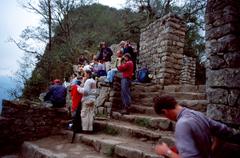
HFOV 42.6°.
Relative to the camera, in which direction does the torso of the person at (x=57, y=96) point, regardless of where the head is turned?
away from the camera

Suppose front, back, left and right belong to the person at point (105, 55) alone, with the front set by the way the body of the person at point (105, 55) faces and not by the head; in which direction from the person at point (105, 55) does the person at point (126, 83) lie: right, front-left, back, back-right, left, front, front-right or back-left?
front-left

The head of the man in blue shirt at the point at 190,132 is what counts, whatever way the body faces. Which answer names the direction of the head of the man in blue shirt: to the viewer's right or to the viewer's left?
to the viewer's left

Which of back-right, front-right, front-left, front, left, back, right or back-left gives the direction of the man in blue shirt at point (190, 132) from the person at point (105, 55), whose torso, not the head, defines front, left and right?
front-left

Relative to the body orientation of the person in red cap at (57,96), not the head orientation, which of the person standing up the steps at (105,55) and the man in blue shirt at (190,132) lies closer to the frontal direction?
the person standing up the steps

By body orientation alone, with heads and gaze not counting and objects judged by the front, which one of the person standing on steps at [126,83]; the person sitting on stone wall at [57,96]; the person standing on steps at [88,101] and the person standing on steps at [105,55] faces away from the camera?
the person sitting on stone wall at [57,96]
